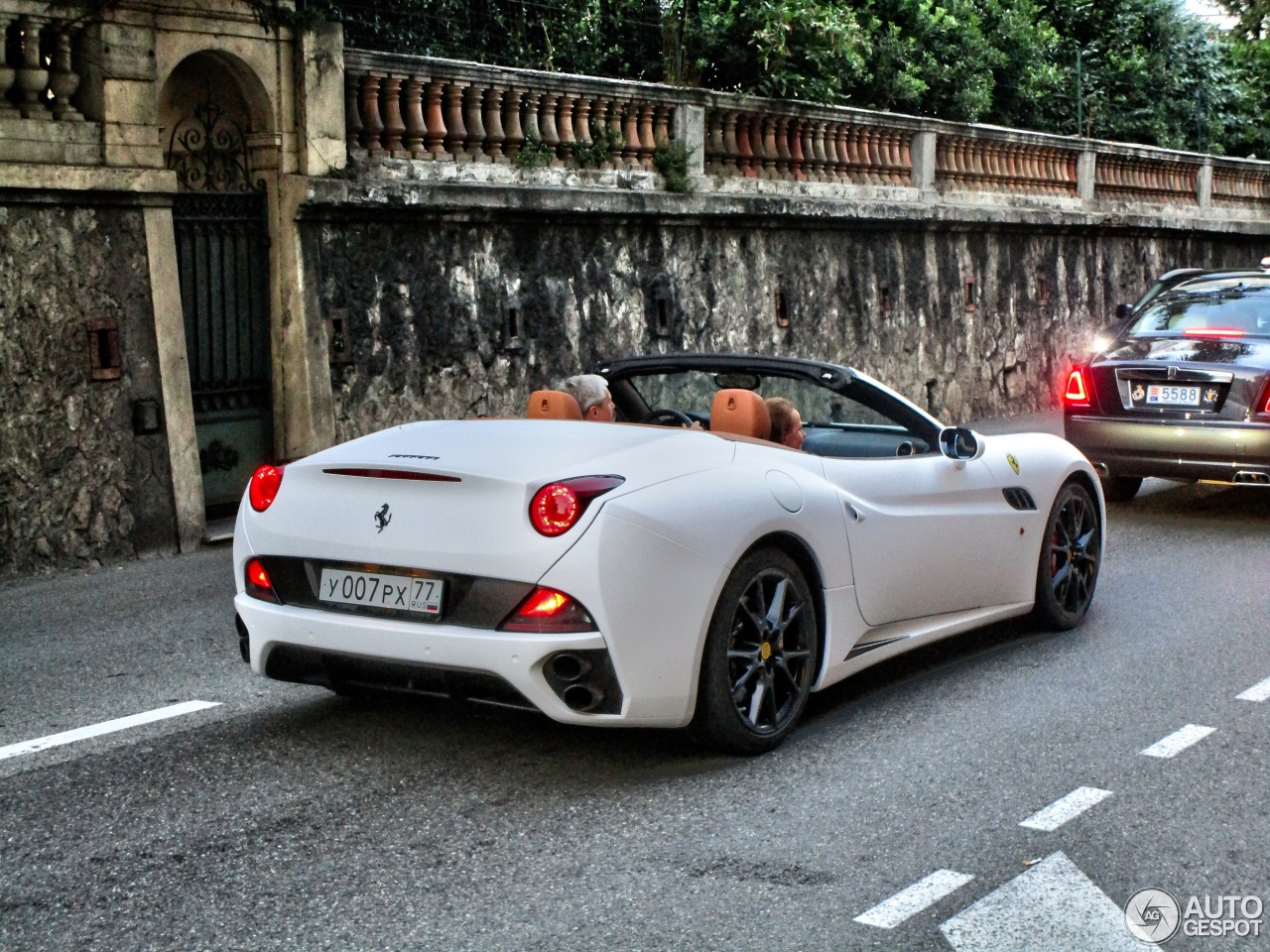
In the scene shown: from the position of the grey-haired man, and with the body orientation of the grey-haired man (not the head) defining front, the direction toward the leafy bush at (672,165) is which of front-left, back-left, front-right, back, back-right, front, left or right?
front-left

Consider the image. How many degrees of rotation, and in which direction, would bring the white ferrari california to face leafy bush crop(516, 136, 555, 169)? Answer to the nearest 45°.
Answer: approximately 45° to its left

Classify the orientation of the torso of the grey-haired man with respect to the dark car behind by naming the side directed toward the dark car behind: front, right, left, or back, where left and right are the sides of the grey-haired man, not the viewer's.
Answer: front

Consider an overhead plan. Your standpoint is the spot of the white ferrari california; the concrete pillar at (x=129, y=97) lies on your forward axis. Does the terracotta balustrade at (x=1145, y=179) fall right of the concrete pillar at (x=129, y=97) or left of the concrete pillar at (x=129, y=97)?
right

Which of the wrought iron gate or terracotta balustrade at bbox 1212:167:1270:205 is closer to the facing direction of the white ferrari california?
the terracotta balustrade

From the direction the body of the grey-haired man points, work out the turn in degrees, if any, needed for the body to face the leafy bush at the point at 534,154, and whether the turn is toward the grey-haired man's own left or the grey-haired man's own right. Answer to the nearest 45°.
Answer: approximately 45° to the grey-haired man's own left

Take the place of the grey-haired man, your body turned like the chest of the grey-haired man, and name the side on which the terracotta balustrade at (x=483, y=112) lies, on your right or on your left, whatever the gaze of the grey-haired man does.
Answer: on your left

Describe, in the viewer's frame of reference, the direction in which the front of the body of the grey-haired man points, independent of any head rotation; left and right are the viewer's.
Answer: facing away from the viewer and to the right of the viewer

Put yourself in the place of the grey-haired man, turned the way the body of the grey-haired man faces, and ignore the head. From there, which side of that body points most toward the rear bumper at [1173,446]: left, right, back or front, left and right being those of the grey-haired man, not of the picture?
front

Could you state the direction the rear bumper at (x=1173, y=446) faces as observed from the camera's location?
facing the viewer

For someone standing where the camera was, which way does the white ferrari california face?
facing away from the viewer and to the right of the viewer
